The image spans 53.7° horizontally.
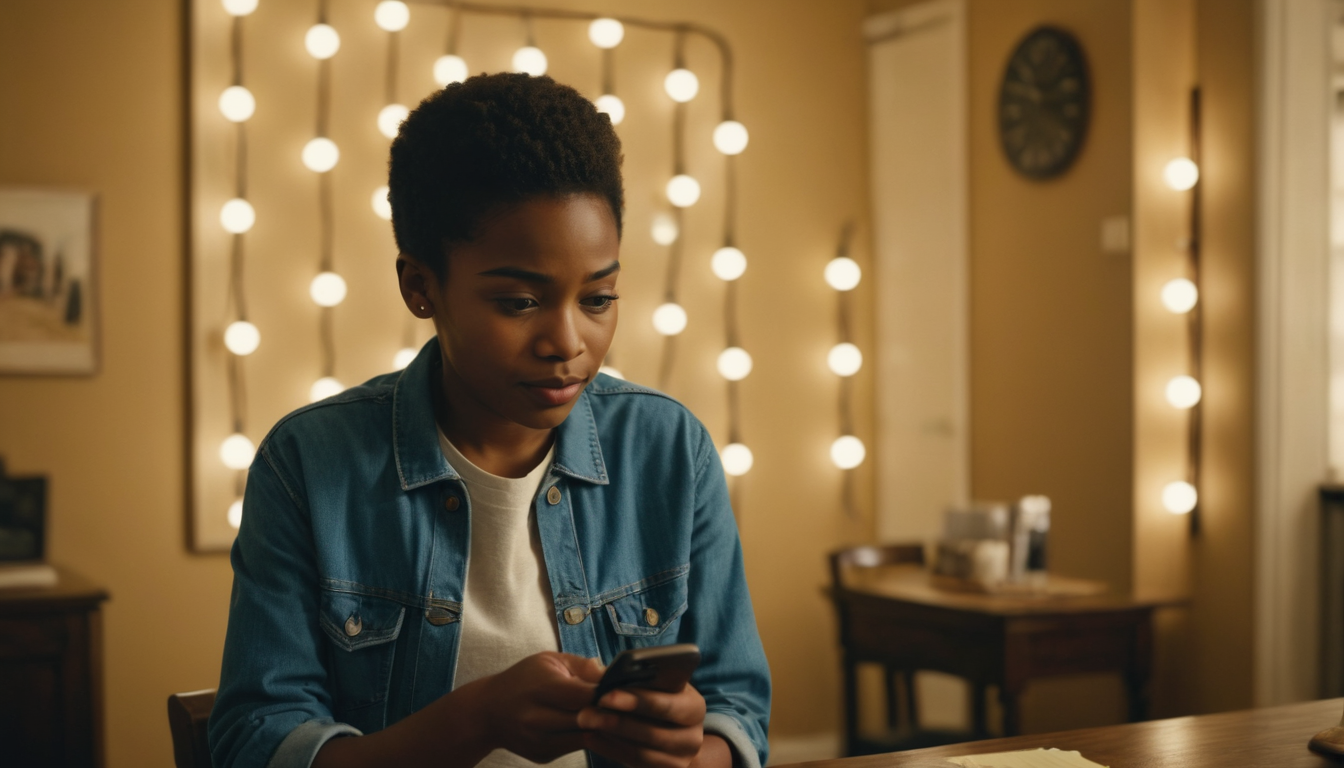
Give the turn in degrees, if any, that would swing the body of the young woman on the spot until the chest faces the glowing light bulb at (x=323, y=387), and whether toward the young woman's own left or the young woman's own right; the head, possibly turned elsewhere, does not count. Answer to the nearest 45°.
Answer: approximately 180°

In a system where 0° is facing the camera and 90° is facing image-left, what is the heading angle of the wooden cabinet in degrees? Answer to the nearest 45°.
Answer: approximately 0°

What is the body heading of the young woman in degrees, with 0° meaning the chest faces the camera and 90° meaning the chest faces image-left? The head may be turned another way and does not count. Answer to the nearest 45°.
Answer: approximately 0°

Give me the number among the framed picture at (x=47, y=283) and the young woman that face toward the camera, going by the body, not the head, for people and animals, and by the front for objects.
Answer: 2
